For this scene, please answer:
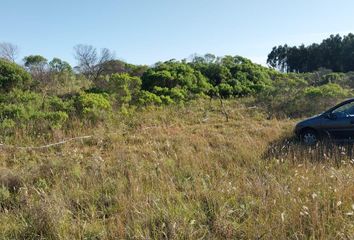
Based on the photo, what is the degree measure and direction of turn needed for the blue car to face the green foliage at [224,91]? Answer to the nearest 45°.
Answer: approximately 45° to its right

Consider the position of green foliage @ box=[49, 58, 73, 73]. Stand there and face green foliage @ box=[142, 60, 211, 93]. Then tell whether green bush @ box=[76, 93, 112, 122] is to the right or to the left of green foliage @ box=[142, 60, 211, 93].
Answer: right

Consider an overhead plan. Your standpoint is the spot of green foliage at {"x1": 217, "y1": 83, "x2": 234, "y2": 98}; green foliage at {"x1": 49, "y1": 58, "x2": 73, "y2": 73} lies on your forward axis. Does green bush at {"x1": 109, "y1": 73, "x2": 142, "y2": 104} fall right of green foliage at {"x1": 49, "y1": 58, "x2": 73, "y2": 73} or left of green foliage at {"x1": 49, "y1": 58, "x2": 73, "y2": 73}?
left

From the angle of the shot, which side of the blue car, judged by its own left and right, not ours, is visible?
left

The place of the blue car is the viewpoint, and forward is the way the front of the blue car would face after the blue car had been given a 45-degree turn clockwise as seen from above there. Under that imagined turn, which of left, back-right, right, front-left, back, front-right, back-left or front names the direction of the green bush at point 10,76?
front-left

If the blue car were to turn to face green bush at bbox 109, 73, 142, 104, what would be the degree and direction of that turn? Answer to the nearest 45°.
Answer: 0° — it already faces it

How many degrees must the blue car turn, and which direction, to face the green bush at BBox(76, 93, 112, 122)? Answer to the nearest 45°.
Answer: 0° — it already faces it
